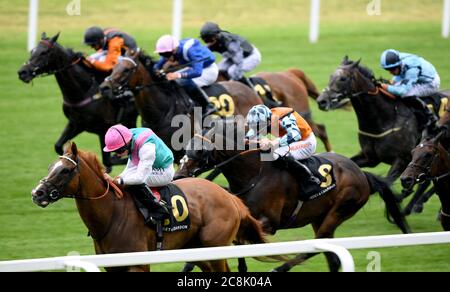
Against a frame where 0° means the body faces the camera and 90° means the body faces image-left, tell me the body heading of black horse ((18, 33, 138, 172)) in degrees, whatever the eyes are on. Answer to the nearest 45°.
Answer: approximately 45°

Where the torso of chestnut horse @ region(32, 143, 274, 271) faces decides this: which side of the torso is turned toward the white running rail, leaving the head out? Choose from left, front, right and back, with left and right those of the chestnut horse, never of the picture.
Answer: left

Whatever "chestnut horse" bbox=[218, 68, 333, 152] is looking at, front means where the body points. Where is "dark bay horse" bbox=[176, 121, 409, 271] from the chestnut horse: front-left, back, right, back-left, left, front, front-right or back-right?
left

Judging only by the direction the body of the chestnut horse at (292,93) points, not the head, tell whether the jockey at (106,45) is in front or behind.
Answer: in front

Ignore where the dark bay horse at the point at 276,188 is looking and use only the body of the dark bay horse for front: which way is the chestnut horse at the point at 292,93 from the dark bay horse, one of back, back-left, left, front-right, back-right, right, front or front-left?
right

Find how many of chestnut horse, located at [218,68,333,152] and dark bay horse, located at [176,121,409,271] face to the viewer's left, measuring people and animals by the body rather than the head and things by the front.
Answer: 2

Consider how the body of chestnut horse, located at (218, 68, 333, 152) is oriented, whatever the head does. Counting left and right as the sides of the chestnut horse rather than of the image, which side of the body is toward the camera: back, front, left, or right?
left

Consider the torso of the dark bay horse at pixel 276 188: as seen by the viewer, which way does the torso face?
to the viewer's left

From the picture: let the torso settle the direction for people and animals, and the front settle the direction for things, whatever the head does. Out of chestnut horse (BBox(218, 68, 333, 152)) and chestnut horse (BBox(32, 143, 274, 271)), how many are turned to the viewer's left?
2

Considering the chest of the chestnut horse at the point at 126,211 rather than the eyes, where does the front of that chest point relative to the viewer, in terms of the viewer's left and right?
facing to the left of the viewer
